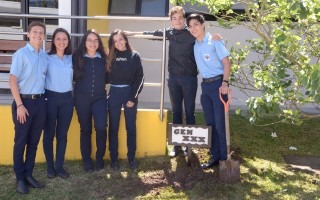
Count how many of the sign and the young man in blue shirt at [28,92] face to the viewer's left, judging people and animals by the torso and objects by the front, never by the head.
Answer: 0

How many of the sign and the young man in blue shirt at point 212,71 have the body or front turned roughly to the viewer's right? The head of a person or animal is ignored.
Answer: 0

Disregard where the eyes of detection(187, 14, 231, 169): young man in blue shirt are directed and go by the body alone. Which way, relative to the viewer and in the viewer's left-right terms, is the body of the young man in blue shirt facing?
facing the viewer and to the left of the viewer

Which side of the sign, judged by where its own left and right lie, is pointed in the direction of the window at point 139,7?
back

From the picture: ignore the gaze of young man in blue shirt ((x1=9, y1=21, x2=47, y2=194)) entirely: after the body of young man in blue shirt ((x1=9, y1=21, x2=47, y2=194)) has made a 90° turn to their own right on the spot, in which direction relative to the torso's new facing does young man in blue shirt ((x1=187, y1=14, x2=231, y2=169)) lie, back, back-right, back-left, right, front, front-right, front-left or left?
back-left

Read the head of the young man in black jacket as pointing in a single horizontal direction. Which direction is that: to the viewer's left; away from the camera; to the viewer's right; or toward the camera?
toward the camera

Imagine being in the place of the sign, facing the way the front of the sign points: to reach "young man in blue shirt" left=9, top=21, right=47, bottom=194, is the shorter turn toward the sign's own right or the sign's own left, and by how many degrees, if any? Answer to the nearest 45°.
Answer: approximately 90° to the sign's own right

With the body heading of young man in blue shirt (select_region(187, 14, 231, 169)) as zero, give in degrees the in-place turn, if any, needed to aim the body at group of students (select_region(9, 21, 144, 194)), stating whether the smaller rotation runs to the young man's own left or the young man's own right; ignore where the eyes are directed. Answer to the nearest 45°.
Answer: approximately 45° to the young man's own right

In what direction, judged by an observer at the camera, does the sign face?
facing the viewer

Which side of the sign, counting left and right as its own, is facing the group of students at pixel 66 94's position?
right

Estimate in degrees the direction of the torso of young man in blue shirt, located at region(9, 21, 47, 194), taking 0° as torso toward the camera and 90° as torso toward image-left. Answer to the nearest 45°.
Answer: approximately 315°

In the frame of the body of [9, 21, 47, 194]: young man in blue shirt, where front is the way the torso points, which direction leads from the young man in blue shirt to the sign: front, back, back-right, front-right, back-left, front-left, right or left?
front-left
